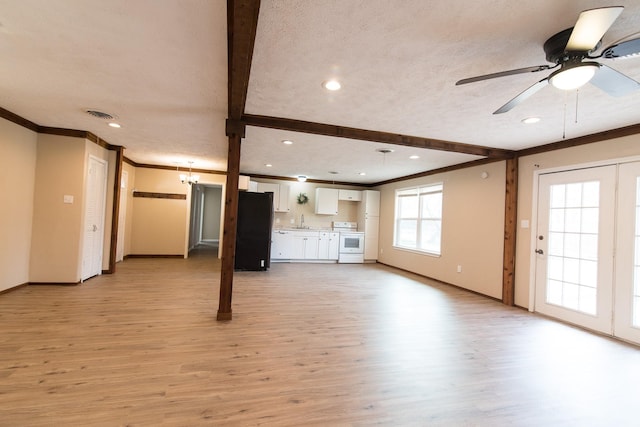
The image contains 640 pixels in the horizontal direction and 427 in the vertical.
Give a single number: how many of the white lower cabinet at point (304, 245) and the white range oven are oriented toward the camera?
2

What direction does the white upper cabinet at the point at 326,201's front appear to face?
toward the camera

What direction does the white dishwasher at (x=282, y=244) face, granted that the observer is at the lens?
facing the viewer

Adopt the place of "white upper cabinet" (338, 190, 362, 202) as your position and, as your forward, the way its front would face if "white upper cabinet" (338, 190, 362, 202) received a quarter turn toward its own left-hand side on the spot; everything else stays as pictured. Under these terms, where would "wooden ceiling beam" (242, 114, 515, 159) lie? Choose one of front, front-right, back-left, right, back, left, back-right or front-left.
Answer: right

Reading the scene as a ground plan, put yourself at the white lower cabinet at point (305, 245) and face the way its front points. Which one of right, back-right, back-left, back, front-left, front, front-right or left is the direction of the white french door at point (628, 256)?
front-left

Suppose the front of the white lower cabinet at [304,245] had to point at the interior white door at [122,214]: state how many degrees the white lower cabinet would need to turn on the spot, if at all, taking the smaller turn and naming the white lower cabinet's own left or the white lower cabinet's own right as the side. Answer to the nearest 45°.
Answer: approximately 90° to the white lower cabinet's own right

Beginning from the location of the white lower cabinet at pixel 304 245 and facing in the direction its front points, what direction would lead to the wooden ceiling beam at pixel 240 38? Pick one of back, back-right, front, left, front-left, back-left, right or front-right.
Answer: front

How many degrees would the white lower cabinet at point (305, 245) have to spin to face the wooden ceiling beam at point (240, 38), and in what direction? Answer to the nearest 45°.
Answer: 0° — it already faces it

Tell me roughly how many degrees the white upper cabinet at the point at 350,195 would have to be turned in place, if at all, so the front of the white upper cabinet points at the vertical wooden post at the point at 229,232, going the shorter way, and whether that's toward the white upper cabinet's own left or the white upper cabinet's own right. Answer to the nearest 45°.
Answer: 0° — it already faces it

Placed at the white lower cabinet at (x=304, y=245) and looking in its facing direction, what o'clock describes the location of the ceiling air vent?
The ceiling air vent is roughly at 1 o'clock from the white lower cabinet.

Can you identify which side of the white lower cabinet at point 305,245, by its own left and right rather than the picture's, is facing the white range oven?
left

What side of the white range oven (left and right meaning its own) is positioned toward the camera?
front

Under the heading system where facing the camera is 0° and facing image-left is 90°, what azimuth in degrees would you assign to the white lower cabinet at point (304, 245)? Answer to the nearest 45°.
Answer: approximately 0°

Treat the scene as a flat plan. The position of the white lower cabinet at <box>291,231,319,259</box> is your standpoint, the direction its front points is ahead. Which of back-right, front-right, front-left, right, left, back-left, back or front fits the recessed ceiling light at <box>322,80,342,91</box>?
front

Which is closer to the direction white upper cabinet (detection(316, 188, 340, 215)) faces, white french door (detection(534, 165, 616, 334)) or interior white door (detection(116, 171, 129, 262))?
the white french door

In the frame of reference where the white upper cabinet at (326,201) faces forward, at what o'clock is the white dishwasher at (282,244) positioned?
The white dishwasher is roughly at 2 o'clock from the white upper cabinet.
